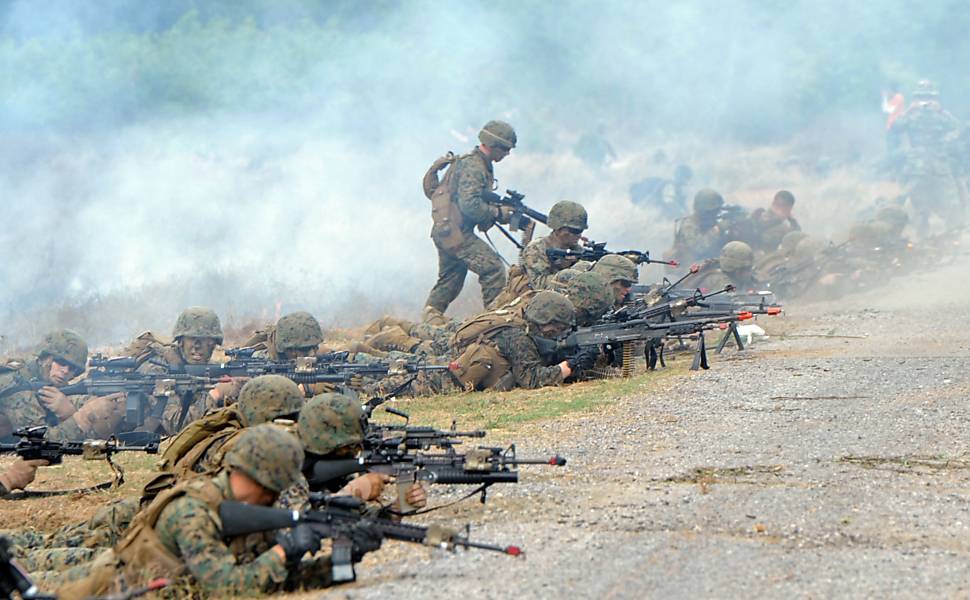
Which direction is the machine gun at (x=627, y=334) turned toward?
to the viewer's right

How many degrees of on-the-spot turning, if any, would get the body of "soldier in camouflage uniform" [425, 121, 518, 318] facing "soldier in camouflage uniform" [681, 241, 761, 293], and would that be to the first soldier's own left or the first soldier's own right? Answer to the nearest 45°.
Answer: approximately 45° to the first soldier's own left

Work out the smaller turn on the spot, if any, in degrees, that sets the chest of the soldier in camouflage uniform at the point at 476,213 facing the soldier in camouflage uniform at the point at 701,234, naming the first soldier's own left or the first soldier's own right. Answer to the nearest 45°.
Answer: approximately 45° to the first soldier's own left

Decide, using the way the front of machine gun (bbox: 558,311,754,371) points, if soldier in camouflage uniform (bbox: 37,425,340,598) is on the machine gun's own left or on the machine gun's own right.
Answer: on the machine gun's own right

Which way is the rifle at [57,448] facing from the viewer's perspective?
to the viewer's right

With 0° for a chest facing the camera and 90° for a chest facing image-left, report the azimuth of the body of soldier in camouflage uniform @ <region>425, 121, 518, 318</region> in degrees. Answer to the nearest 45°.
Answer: approximately 270°

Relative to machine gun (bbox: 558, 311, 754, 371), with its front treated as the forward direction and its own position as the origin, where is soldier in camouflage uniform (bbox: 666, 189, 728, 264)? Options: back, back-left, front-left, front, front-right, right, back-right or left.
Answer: left

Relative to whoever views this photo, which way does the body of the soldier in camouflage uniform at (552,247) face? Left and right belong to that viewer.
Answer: facing to the right of the viewer

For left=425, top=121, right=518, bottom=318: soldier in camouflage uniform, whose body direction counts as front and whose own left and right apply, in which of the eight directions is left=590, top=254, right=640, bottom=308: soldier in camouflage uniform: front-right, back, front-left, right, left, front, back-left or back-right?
front-right

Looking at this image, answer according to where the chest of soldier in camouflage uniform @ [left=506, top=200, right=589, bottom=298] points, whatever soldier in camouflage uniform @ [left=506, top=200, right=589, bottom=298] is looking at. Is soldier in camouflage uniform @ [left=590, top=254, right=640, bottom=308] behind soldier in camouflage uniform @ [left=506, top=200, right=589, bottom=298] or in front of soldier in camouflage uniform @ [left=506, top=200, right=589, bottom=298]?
in front
